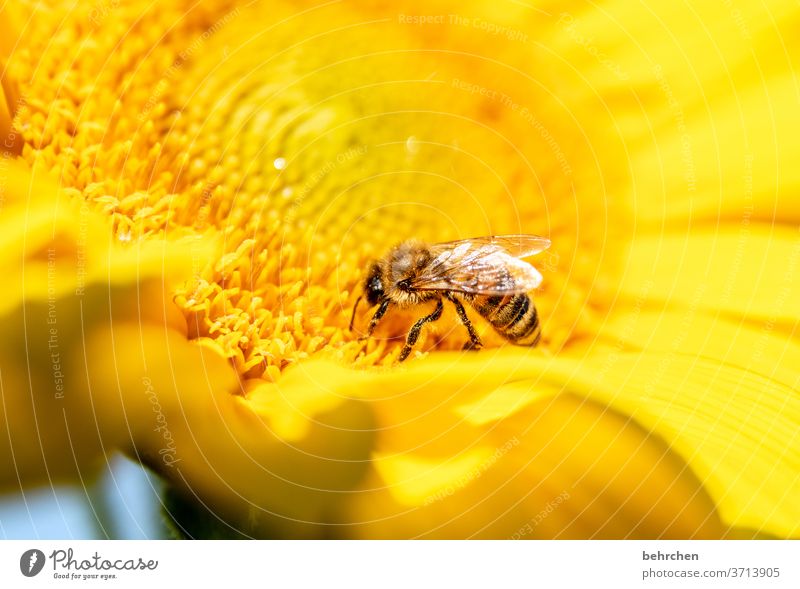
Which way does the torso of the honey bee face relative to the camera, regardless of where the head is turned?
to the viewer's left
